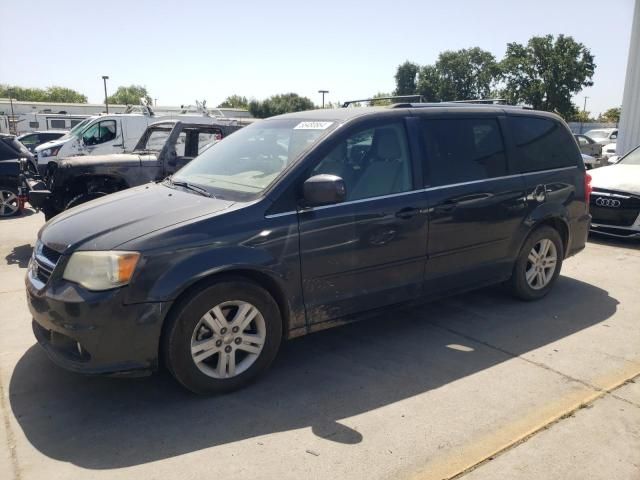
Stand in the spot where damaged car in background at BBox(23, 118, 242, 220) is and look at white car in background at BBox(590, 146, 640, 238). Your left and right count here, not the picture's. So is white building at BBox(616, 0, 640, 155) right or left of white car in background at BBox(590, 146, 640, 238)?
left

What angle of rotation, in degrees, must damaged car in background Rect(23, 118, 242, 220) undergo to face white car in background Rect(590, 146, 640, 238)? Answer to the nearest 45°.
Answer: approximately 135° to its left

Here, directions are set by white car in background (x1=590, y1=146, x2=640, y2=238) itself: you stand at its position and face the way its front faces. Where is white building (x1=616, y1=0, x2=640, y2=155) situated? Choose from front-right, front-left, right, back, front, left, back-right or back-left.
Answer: back-right

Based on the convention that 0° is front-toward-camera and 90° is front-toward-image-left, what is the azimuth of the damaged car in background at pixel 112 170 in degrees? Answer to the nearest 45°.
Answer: approximately 45°

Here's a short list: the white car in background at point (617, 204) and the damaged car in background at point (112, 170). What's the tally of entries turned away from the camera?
0

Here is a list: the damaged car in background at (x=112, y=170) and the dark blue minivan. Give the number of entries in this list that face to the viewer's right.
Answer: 0

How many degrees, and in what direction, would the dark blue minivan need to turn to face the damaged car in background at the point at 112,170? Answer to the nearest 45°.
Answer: approximately 90° to its right

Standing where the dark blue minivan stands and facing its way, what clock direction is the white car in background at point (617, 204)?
The white car in background is roughly at 6 o'clock from the dark blue minivan.

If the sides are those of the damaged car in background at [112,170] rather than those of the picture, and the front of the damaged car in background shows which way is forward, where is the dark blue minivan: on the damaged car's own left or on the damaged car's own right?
on the damaged car's own left

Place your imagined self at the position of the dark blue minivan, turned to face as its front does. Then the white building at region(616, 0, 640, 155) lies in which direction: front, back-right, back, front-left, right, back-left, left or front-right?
back

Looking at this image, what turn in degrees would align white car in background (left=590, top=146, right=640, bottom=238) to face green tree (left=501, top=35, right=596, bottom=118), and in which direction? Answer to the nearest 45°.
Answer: approximately 135° to its right

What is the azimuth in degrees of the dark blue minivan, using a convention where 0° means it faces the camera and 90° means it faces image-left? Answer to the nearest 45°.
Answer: approximately 45°
